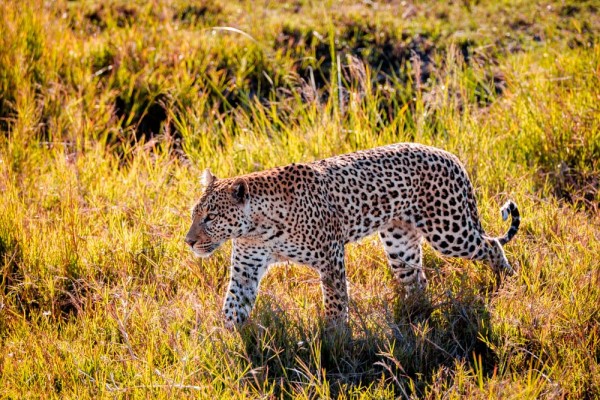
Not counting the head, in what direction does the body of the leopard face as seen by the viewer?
to the viewer's left
